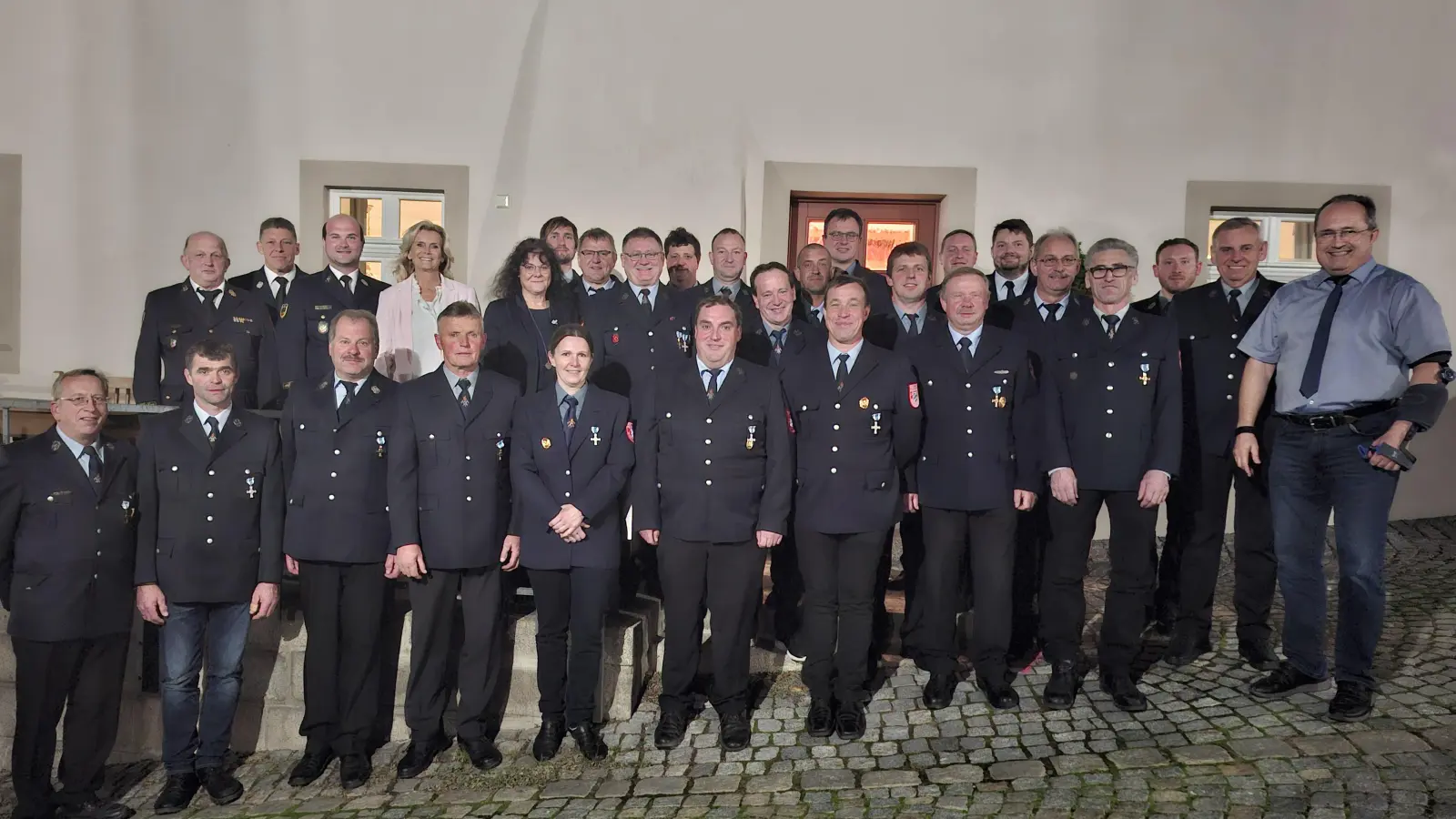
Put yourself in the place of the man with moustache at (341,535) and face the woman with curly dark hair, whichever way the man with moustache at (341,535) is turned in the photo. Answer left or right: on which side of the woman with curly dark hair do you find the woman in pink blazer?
left

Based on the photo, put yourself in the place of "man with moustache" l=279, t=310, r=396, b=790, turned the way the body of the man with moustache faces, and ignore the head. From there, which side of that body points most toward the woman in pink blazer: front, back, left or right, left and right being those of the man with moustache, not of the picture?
back

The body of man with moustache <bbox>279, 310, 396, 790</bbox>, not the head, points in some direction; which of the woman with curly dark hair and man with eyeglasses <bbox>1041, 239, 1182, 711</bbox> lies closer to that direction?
the man with eyeglasses

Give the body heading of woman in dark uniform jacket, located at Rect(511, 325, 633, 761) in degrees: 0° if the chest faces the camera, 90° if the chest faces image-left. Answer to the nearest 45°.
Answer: approximately 0°

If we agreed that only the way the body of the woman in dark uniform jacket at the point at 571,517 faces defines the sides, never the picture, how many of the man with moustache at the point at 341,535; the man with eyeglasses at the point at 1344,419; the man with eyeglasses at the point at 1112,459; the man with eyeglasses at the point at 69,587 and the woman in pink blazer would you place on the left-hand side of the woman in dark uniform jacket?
2

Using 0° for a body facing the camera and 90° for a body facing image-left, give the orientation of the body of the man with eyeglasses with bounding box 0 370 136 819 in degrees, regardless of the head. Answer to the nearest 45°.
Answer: approximately 315°

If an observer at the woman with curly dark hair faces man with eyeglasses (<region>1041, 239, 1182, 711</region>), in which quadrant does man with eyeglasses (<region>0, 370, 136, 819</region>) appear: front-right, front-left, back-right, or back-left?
back-right

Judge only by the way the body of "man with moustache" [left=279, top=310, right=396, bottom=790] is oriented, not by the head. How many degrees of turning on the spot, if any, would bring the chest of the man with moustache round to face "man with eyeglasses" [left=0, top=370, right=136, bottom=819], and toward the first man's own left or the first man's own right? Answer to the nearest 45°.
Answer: approximately 90° to the first man's own right
